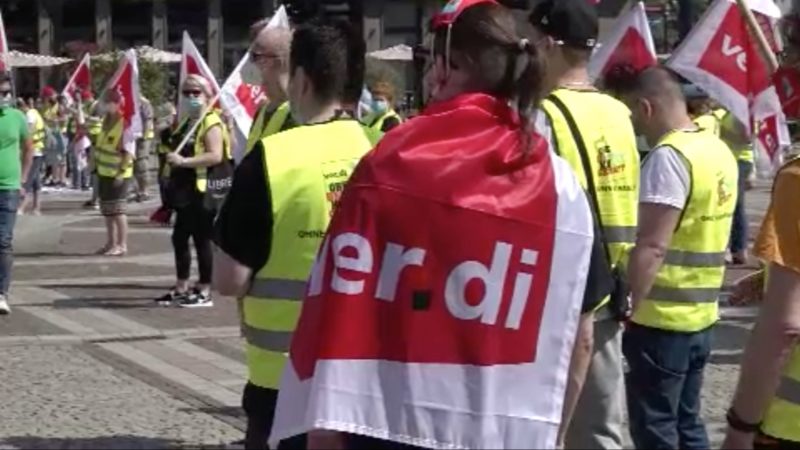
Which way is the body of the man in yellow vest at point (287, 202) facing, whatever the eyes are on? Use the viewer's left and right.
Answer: facing away from the viewer and to the left of the viewer

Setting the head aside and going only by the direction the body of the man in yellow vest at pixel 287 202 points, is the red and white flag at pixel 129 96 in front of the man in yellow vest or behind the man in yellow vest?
in front

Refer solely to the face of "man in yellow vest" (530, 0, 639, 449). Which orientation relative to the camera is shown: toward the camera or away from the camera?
away from the camera

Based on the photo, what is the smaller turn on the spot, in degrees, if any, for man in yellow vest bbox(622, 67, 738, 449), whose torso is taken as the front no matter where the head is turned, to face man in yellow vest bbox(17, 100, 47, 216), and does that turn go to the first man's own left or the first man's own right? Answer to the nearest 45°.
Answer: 0° — they already face them

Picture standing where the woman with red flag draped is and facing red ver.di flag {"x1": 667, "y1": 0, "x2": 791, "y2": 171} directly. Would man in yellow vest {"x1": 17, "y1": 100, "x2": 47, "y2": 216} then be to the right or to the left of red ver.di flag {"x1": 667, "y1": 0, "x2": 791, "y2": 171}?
left

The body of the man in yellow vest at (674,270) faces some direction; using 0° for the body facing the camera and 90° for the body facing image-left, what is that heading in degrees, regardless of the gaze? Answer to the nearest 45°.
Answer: approximately 135°
